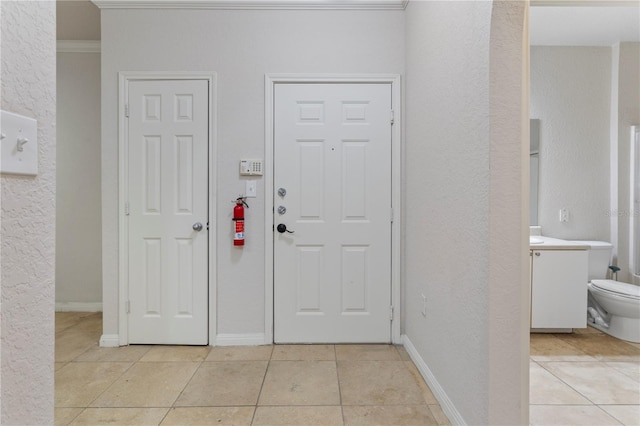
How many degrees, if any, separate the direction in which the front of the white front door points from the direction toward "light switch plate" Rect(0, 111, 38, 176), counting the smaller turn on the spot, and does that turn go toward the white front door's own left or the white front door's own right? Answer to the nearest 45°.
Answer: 0° — it already faces it

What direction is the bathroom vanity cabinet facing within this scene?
toward the camera

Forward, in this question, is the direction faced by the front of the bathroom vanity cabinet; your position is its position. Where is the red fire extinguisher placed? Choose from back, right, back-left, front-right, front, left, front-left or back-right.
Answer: front-right

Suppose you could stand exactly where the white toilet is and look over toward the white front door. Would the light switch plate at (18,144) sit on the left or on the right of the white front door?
left

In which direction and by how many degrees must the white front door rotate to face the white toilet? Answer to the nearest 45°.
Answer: approximately 90° to its left

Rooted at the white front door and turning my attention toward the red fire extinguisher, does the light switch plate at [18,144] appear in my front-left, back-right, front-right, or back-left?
front-left

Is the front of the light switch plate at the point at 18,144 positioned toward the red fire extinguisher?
no

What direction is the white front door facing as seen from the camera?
toward the camera

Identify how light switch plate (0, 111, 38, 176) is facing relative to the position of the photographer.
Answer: facing the viewer and to the right of the viewer

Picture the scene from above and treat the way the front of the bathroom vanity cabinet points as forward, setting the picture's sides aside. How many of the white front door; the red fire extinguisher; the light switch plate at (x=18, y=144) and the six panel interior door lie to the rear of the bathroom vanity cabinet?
0

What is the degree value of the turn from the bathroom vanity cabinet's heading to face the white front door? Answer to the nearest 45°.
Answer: approximately 45° to its right

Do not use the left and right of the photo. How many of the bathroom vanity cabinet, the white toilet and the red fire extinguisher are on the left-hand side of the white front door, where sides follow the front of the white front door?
2

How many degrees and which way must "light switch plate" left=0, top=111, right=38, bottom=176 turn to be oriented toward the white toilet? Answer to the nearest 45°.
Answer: approximately 45° to its left

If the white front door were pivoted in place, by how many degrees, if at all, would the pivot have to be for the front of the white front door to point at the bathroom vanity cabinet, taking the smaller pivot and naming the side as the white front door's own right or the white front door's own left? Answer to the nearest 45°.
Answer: approximately 90° to the white front door's own left

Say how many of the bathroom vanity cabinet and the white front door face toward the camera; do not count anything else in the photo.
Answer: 2

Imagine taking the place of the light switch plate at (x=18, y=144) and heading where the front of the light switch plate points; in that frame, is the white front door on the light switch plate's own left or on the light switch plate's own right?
on the light switch plate's own left

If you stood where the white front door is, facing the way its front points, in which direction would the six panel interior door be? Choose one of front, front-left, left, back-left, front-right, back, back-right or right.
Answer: right

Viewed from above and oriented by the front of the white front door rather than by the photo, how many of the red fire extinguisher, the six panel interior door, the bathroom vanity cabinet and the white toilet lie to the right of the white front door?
2
